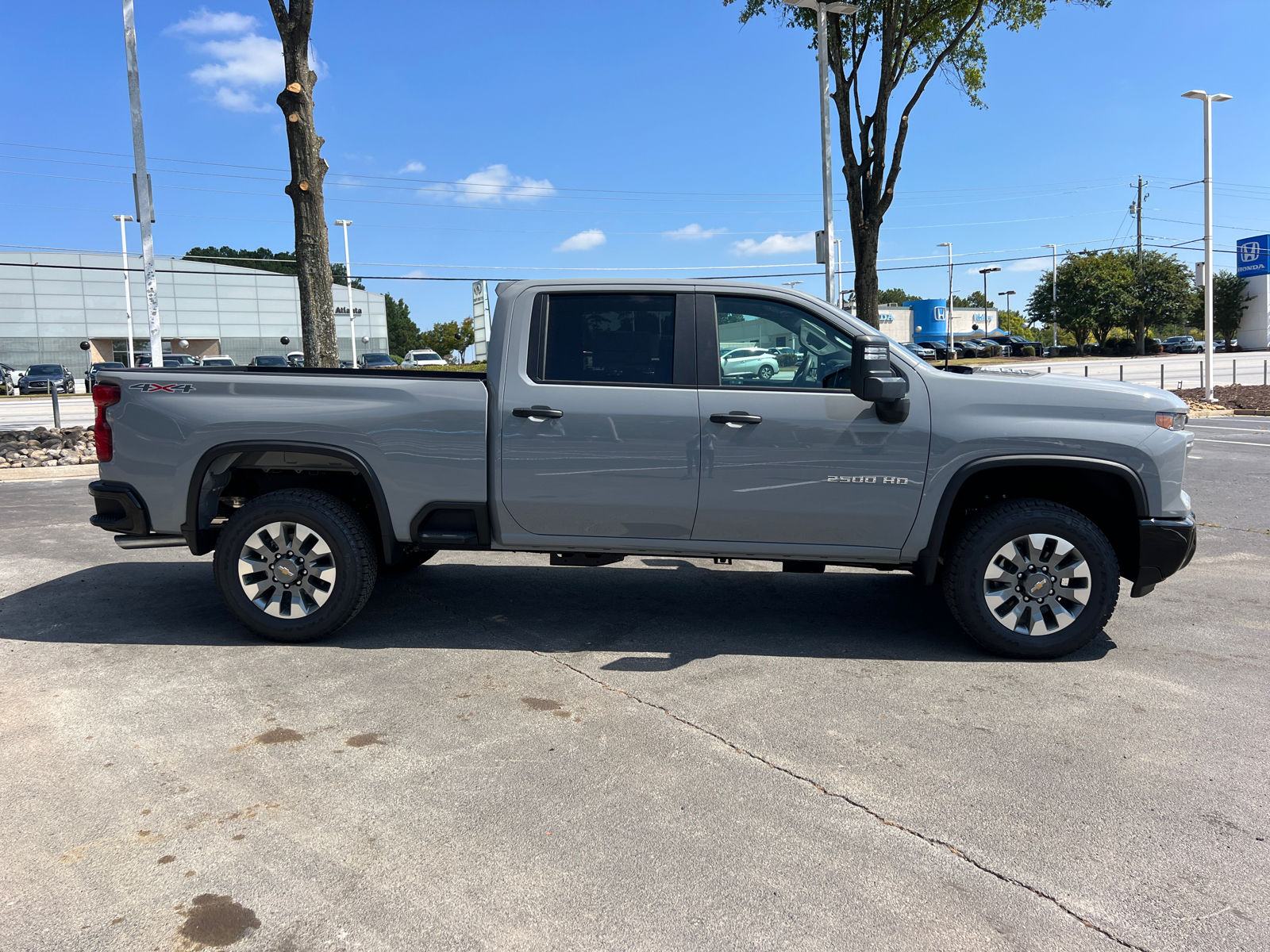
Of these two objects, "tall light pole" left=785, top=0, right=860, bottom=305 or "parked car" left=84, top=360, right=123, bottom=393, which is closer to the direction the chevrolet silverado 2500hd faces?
the tall light pole

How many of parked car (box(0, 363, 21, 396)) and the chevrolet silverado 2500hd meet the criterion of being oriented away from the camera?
0

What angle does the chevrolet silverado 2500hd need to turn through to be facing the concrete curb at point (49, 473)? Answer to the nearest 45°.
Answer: approximately 135° to its left

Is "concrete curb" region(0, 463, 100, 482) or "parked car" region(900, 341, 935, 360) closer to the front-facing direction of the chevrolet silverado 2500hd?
the parked car

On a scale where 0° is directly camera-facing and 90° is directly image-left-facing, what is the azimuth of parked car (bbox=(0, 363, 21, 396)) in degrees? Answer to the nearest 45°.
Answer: approximately 315°

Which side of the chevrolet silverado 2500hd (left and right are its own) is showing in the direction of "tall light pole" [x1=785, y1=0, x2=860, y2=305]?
left

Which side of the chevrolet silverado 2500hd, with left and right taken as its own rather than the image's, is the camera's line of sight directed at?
right

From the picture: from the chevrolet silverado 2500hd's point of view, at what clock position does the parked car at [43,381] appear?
The parked car is roughly at 8 o'clock from the chevrolet silverado 2500hd.

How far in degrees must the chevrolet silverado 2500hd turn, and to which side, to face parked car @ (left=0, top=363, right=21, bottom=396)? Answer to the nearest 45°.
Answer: approximately 135° to its left

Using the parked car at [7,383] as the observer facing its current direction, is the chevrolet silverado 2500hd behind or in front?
in front
